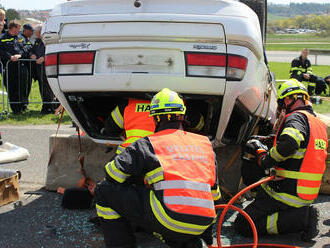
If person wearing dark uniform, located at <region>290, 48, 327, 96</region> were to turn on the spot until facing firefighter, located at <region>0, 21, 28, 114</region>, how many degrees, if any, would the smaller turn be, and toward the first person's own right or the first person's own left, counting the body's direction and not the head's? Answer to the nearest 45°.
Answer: approximately 90° to the first person's own right

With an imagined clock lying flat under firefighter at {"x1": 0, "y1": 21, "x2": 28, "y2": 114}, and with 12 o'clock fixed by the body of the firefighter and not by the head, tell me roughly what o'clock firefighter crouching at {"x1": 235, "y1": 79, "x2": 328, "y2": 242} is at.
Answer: The firefighter crouching is roughly at 1 o'clock from the firefighter.

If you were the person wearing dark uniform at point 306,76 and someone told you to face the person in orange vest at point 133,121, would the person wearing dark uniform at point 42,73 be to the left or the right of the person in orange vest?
right

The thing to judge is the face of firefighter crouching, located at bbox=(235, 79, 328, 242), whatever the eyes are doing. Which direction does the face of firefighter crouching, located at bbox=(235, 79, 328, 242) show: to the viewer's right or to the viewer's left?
to the viewer's left

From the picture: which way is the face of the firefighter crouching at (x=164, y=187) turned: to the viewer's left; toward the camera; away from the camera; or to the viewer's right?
away from the camera

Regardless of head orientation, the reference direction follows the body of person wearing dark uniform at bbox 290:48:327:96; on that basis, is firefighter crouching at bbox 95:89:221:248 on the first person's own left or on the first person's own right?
on the first person's own right

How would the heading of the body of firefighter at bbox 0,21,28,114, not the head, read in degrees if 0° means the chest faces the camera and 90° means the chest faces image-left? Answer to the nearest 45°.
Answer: approximately 315°

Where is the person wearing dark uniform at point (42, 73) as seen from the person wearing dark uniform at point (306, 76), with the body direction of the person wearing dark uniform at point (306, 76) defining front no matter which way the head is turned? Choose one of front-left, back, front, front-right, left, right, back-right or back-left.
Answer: right

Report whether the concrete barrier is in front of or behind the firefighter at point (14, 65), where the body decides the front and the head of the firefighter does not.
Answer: in front
